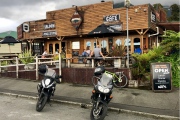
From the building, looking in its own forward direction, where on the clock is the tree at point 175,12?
The tree is roughly at 7 o'clock from the building.

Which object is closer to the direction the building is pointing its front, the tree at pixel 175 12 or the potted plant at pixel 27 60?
the potted plant

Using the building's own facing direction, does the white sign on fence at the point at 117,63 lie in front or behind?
in front

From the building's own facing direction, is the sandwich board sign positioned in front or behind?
in front

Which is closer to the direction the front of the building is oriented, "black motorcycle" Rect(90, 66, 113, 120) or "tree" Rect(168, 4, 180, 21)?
the black motorcycle

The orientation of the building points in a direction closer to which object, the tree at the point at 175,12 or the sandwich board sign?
the sandwich board sign

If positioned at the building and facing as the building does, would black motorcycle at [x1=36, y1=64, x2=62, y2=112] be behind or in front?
in front

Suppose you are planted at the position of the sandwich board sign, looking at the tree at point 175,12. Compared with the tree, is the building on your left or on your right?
left

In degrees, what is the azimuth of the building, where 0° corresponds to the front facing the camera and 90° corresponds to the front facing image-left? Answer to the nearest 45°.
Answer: approximately 0°

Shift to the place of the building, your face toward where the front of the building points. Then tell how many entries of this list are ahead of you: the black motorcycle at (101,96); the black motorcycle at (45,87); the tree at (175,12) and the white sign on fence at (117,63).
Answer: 3

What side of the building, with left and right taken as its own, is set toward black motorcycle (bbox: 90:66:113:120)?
front
